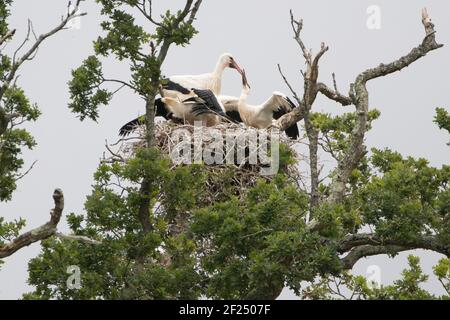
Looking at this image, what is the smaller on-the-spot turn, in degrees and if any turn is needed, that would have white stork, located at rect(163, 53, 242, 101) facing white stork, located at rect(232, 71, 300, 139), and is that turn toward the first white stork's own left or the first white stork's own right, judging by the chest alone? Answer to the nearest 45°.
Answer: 0° — it already faces it

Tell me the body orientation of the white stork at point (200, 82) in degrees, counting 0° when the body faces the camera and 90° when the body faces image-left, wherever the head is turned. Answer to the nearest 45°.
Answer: approximately 270°
